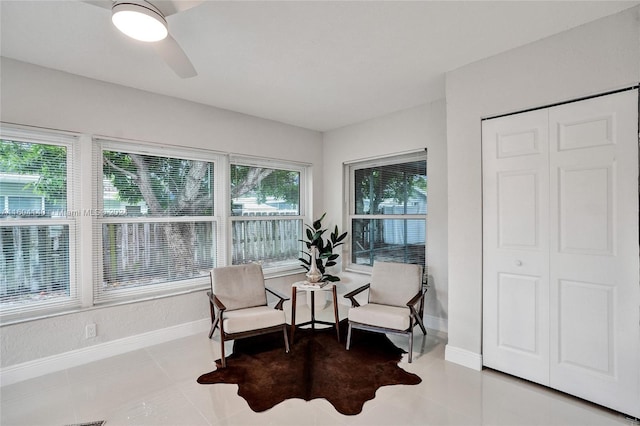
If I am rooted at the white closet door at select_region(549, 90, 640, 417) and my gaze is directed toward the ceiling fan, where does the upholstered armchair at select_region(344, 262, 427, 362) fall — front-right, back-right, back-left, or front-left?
front-right

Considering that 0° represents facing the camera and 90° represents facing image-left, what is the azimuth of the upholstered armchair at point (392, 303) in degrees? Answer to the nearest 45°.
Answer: approximately 45°

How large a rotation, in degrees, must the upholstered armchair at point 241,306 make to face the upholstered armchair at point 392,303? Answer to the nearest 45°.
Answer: approximately 45° to its left

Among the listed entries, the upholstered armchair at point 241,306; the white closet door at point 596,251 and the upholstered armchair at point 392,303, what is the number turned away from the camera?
0

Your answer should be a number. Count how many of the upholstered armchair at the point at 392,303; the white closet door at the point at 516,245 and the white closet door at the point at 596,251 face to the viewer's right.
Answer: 0

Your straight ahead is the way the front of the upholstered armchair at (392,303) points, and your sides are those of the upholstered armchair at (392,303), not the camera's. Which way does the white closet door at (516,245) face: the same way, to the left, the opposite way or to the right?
the same way

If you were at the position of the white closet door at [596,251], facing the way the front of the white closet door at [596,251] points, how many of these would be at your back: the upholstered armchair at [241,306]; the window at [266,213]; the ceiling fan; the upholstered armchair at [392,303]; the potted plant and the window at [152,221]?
0

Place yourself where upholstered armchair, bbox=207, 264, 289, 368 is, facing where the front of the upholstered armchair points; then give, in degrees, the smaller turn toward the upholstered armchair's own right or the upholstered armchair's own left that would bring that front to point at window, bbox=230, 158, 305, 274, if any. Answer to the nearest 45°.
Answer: approximately 135° to the upholstered armchair's own left

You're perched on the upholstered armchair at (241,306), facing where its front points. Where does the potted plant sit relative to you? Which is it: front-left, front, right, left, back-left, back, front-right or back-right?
left

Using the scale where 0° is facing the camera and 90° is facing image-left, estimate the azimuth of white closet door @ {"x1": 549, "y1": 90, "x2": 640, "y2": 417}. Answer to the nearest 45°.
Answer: approximately 45°

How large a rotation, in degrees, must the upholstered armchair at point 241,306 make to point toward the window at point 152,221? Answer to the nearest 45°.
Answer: approximately 180°

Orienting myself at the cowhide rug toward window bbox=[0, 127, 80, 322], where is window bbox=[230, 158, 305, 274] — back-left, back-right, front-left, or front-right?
front-right

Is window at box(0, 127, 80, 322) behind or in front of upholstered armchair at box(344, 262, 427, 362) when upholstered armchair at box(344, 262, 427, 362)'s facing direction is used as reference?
in front

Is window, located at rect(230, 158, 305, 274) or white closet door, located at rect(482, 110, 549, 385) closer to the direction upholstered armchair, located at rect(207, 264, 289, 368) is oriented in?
the white closet door

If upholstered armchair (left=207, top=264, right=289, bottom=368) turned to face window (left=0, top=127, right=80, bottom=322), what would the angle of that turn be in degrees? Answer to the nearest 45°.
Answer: approximately 135° to its right

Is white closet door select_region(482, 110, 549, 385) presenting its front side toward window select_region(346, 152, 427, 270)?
no

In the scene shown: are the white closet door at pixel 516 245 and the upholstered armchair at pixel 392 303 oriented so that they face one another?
no

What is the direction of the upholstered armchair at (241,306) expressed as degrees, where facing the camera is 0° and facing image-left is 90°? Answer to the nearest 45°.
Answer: approximately 315°
